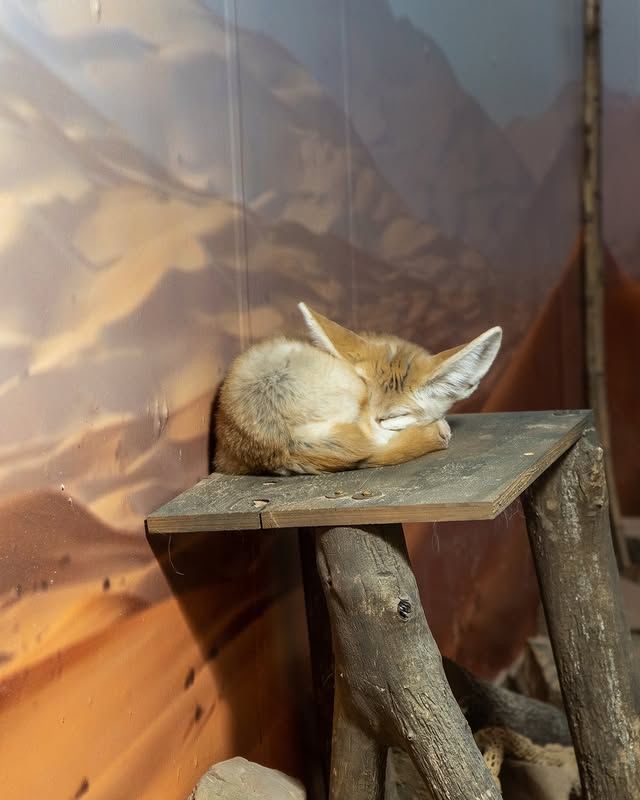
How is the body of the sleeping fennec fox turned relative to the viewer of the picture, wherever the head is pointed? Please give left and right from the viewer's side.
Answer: facing the viewer and to the right of the viewer

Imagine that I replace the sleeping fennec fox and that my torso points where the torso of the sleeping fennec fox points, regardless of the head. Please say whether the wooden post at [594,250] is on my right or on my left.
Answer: on my left
